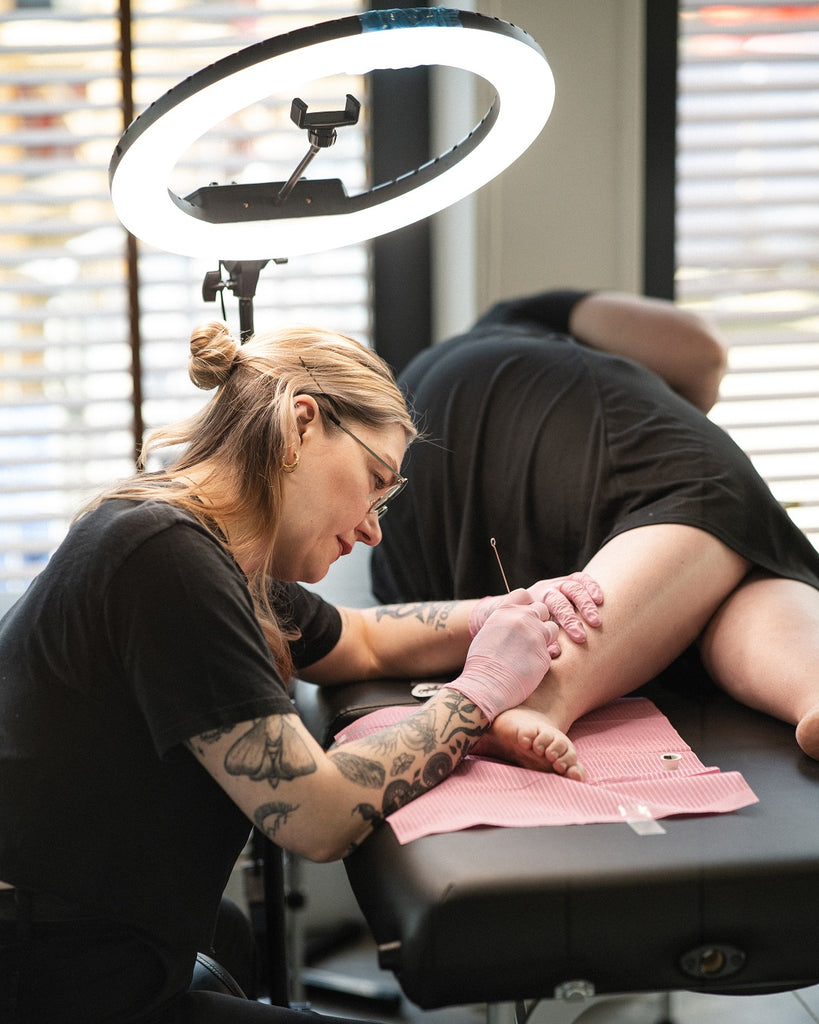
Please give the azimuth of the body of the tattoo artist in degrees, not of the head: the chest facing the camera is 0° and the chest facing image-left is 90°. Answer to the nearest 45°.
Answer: approximately 270°

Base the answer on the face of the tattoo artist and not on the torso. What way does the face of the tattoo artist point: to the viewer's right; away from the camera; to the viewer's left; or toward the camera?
to the viewer's right
